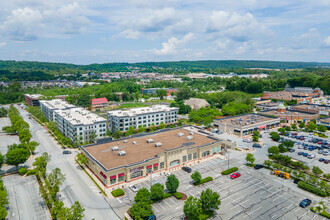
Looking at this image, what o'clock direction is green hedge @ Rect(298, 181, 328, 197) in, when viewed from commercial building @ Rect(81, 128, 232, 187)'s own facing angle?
The green hedge is roughly at 11 o'clock from the commercial building.

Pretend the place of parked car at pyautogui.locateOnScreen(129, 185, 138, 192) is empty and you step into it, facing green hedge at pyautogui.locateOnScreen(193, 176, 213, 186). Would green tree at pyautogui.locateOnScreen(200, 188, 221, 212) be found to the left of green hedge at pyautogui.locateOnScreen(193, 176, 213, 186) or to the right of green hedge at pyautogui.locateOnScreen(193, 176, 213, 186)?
right

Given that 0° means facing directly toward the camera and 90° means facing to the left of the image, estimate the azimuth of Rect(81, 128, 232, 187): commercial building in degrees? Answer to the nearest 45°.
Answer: approximately 315°

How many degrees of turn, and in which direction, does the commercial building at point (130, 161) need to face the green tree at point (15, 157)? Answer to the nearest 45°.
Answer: approximately 135° to its right

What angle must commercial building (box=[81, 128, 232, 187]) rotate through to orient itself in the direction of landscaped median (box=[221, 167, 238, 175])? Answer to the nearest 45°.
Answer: approximately 45° to its left

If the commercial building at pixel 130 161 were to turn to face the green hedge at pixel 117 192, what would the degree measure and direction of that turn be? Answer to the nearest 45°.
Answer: approximately 45° to its right

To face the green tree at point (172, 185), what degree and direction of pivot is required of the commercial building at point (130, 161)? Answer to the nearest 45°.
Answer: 0° — it already faces it

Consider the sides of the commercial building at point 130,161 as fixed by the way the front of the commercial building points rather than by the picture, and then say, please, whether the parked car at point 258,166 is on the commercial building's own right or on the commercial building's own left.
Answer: on the commercial building's own left
